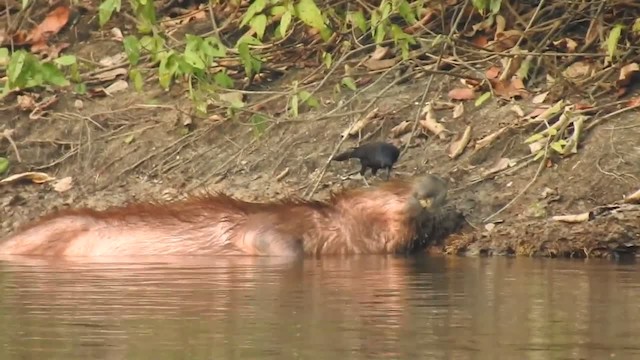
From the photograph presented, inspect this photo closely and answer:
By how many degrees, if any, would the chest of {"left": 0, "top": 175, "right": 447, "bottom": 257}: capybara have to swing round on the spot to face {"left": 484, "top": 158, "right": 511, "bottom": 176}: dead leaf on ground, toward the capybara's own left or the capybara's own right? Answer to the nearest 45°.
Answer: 0° — it already faces it

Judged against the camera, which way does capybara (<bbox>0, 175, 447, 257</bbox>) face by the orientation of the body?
to the viewer's right
